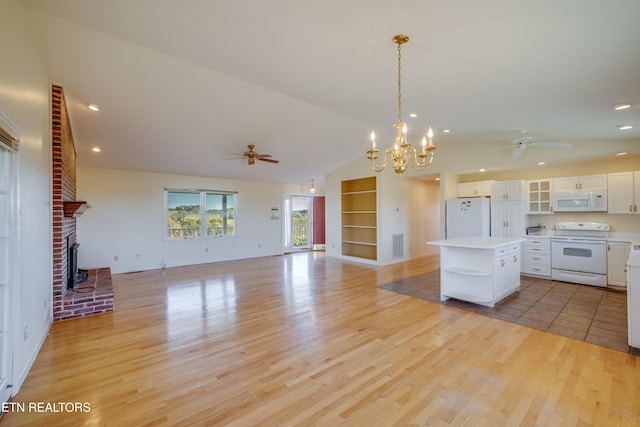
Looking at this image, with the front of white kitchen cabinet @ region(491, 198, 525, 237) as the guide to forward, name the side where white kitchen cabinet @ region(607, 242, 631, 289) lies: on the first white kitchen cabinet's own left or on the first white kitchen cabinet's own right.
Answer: on the first white kitchen cabinet's own left

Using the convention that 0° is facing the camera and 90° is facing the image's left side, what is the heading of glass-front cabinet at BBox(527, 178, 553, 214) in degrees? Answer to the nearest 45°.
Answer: approximately 0°

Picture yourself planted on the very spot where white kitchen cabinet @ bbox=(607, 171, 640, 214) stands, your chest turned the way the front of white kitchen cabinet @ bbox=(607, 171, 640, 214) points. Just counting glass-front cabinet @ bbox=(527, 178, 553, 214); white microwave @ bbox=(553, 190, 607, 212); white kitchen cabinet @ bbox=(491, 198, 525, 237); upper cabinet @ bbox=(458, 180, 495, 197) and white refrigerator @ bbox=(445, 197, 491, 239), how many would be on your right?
5

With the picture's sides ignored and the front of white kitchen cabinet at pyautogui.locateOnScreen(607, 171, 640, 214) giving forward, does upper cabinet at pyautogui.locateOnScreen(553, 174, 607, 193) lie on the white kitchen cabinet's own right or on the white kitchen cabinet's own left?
on the white kitchen cabinet's own right

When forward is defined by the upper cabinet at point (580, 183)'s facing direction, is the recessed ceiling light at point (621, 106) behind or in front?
in front

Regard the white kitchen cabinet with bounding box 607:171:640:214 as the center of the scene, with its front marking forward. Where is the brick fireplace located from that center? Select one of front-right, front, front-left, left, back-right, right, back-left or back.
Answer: front-right

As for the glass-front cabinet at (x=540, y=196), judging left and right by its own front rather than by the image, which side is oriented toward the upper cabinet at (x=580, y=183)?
left

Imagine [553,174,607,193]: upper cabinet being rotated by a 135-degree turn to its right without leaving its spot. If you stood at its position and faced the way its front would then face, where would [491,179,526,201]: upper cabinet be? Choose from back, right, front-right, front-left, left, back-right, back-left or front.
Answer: front-left

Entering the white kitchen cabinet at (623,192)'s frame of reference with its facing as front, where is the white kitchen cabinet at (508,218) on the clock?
the white kitchen cabinet at (508,218) is roughly at 3 o'clock from the white kitchen cabinet at (623,192).

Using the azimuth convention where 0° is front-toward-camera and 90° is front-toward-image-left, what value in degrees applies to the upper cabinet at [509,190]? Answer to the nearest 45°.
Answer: approximately 45°
